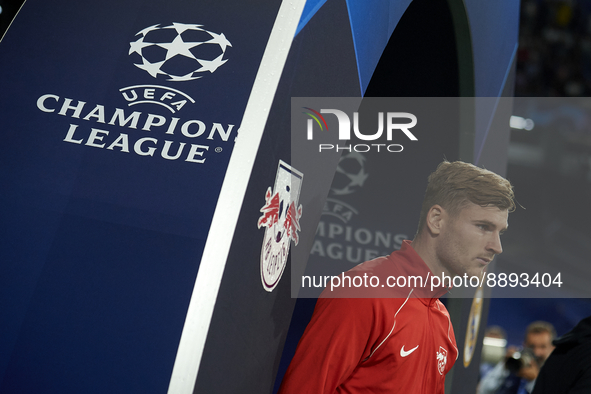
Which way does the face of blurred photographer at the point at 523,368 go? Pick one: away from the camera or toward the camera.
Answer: toward the camera

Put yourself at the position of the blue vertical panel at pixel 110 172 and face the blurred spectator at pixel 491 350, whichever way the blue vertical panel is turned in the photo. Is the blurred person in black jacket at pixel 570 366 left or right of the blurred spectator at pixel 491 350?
right

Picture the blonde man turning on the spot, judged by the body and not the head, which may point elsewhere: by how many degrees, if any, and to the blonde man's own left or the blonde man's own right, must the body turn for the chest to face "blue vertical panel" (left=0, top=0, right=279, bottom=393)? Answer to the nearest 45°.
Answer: approximately 90° to the blonde man's own right

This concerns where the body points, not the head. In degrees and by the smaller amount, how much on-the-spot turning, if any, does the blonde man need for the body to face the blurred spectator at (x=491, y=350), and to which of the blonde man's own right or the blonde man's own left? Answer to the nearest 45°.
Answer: approximately 135° to the blonde man's own left

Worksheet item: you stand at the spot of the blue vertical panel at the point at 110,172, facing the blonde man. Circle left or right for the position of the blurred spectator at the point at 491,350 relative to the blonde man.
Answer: left

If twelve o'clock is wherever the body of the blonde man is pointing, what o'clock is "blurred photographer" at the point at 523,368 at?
The blurred photographer is roughly at 8 o'clock from the blonde man.

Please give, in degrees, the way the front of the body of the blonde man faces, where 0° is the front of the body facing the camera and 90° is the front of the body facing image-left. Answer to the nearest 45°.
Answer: approximately 315°
